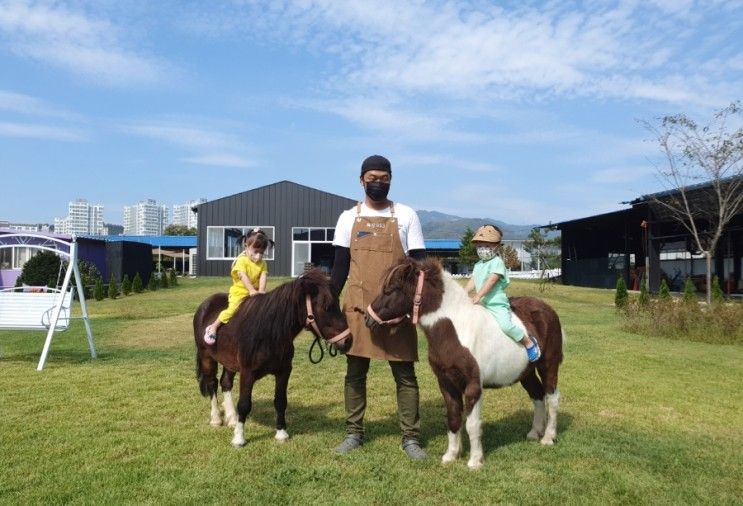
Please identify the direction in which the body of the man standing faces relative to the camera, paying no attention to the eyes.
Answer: toward the camera

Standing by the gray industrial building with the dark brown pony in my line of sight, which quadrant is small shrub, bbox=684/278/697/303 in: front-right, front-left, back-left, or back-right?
front-left

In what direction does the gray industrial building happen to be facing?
toward the camera

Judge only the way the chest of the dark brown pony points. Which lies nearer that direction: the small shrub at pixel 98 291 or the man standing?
the man standing

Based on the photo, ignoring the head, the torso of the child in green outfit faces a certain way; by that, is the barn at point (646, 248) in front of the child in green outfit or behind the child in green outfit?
behind

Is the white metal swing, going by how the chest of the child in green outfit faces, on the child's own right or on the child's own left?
on the child's own right

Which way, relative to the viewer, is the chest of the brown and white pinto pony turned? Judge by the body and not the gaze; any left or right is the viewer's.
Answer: facing the viewer and to the left of the viewer

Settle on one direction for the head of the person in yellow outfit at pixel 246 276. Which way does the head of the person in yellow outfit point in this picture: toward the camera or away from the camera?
toward the camera

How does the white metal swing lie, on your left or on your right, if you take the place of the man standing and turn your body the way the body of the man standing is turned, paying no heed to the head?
on your right

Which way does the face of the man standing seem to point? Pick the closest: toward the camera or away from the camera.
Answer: toward the camera

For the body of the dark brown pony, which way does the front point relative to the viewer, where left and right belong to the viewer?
facing the viewer and to the right of the viewer

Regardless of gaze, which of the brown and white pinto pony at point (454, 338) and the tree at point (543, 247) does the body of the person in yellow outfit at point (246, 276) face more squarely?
the brown and white pinto pony

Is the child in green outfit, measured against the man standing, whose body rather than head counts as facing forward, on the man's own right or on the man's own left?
on the man's own left

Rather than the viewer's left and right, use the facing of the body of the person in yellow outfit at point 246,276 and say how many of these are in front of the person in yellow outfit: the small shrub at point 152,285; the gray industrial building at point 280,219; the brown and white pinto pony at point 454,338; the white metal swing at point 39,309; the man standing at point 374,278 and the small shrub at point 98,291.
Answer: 2

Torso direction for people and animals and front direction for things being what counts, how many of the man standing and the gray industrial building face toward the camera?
2

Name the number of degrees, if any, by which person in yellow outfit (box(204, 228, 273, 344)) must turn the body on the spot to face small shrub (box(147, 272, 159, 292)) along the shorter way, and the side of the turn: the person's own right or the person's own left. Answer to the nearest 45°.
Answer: approximately 135° to the person's own left
